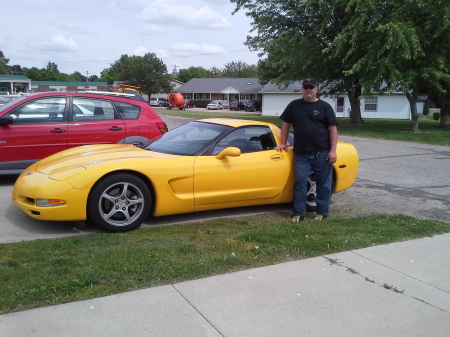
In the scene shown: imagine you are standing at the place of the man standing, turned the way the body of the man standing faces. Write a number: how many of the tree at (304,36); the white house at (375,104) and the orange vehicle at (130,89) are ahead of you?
0

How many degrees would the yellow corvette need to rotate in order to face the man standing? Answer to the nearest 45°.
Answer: approximately 135° to its left

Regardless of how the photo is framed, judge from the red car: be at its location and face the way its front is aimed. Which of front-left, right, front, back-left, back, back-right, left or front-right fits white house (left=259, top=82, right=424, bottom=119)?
back-right

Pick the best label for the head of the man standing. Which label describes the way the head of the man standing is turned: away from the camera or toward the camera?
toward the camera

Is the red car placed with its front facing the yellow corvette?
no

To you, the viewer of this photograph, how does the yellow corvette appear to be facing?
facing the viewer and to the left of the viewer

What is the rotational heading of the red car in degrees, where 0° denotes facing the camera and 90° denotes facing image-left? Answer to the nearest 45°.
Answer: approximately 90°

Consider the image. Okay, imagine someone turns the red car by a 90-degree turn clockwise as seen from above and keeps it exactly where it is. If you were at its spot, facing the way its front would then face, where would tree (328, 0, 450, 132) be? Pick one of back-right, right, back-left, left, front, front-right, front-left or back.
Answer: front-right

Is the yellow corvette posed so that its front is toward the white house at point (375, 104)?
no

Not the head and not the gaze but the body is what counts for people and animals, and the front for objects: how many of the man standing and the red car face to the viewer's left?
1

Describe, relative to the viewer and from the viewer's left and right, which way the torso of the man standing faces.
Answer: facing the viewer

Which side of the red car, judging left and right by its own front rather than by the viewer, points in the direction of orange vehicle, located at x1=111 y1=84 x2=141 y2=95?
right

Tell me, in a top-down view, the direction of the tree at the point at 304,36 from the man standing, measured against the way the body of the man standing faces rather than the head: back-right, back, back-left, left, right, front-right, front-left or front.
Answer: back

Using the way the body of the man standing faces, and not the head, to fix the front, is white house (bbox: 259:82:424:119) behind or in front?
behind

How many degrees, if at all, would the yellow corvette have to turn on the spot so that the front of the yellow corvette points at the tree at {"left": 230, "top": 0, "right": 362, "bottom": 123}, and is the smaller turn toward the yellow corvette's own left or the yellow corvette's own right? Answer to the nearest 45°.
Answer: approximately 135° to the yellow corvette's own right
